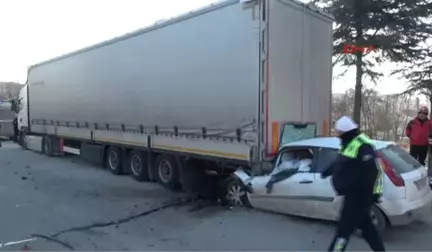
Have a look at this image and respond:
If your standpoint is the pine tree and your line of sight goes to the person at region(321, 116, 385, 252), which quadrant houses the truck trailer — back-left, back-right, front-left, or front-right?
front-right

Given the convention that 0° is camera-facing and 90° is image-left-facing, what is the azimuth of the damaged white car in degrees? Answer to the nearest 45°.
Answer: approximately 135°

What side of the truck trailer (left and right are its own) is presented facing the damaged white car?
back

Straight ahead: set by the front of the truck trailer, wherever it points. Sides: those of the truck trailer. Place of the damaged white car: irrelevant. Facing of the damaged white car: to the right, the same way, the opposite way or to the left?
the same way

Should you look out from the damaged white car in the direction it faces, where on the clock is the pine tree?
The pine tree is roughly at 2 o'clock from the damaged white car.

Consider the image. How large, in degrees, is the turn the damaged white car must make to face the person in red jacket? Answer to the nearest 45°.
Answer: approximately 90° to its right

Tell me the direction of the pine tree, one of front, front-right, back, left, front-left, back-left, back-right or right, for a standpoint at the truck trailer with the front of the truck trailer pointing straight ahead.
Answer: right

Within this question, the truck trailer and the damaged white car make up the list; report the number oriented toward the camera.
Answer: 0

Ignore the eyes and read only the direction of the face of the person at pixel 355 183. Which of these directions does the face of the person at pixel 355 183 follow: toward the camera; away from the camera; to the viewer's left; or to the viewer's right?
to the viewer's left

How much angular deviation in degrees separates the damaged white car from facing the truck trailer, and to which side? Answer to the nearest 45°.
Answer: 0° — it already faces it

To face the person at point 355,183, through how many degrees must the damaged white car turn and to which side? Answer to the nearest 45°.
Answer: approximately 135° to its left

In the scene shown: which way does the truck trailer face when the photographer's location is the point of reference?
facing away from the viewer and to the left of the viewer

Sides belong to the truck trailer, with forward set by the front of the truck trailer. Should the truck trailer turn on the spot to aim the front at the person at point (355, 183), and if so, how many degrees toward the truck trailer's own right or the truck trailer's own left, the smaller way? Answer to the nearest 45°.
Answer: approximately 135° to the truck trailer's own left
